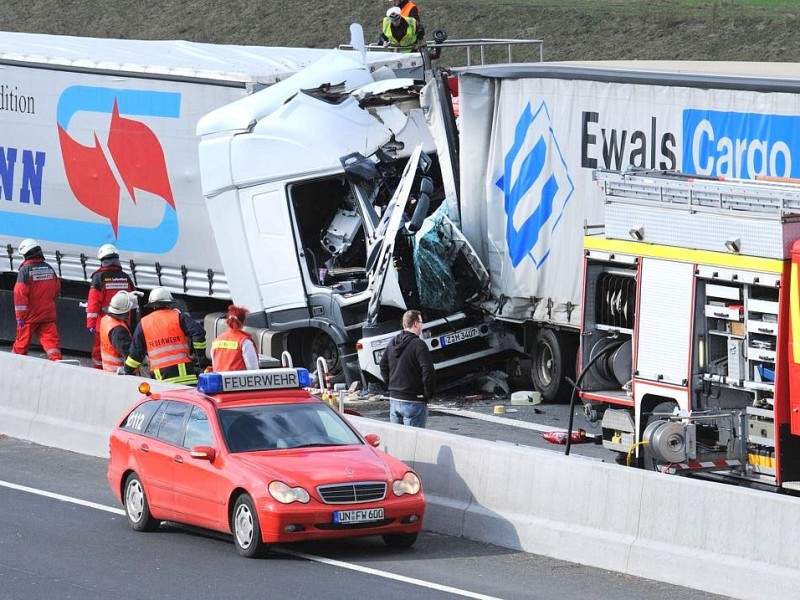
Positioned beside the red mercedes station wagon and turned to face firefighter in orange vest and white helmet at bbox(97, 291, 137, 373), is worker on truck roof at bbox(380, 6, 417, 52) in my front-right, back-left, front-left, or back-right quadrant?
front-right

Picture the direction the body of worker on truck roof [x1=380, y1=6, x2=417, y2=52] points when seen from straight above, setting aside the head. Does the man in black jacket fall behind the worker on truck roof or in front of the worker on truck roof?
in front

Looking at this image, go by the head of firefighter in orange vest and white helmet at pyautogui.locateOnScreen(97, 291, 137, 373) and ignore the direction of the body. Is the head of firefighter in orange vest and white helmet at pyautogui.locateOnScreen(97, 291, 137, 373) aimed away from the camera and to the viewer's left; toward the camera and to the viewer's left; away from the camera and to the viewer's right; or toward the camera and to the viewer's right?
away from the camera and to the viewer's right

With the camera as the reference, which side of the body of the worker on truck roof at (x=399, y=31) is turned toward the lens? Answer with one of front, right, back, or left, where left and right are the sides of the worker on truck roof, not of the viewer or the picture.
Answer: front

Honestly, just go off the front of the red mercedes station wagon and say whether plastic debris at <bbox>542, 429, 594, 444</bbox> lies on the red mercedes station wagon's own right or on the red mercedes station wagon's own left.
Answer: on the red mercedes station wagon's own left

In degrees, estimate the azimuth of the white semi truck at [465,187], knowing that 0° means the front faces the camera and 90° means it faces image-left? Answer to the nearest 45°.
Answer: approximately 315°

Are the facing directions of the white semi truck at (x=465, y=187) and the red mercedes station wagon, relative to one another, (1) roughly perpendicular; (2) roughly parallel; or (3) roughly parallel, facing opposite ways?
roughly parallel

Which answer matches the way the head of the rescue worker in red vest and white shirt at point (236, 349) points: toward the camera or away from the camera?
away from the camera

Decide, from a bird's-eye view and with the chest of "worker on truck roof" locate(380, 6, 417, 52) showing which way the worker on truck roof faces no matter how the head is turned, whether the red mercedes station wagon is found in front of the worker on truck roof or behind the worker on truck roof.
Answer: in front

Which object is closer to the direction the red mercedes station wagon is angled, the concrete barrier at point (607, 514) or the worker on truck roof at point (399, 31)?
the concrete barrier

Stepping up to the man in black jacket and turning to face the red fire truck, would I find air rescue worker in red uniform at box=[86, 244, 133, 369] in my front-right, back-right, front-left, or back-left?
back-left

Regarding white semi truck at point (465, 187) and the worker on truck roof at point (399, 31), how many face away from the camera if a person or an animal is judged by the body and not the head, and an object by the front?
0

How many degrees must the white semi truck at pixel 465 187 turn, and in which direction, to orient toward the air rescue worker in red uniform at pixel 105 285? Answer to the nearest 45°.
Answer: approximately 135° to its right
